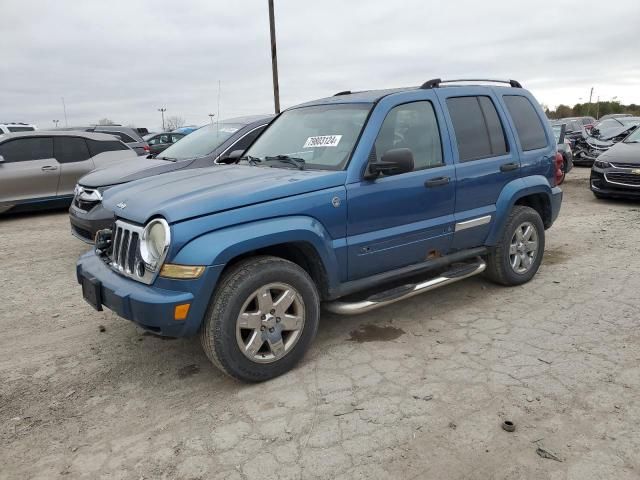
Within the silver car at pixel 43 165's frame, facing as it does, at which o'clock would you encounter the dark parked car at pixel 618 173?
The dark parked car is roughly at 7 o'clock from the silver car.

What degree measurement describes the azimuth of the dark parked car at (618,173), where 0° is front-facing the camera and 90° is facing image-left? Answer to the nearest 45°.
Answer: approximately 45°

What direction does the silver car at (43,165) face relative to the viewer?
to the viewer's left

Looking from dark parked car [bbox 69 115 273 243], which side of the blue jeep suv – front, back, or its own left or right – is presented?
right

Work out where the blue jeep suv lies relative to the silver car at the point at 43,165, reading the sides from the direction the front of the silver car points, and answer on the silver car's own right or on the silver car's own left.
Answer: on the silver car's own left

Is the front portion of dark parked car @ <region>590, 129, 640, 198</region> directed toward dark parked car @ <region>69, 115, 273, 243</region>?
yes

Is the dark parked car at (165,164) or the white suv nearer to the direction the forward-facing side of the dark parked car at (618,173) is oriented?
the dark parked car

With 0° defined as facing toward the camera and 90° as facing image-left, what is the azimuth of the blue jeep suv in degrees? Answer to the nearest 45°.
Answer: approximately 45°

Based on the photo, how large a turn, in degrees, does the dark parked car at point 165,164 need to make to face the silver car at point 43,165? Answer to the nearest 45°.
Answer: approximately 90° to its right

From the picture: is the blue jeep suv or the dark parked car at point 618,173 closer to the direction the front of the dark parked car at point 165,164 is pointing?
the blue jeep suv

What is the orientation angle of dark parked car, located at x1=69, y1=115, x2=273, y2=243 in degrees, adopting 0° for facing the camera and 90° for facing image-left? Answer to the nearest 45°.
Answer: approximately 45°

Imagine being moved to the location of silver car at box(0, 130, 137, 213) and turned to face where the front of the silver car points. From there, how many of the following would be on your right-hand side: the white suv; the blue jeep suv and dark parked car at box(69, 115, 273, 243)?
1

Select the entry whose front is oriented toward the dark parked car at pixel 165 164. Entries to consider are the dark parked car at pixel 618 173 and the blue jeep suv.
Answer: the dark parked car at pixel 618 173
